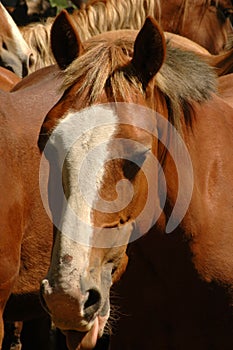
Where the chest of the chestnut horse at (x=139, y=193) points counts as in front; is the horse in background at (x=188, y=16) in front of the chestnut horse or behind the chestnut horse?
behind

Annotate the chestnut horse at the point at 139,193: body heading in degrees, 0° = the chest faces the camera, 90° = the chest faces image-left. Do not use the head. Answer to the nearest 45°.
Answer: approximately 45°
